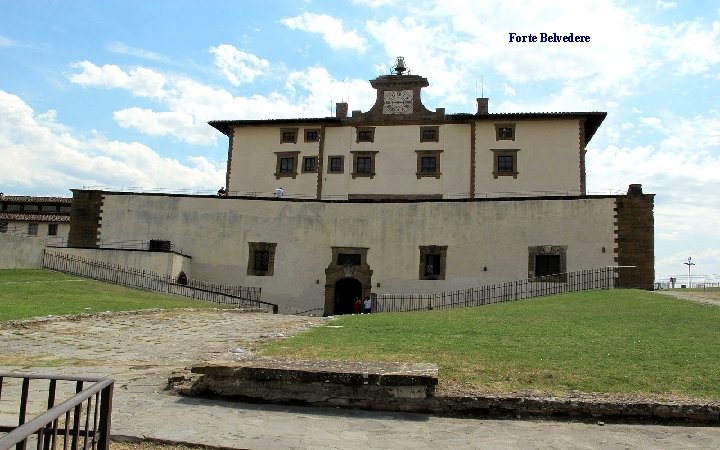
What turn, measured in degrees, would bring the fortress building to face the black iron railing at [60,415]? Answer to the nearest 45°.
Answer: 0° — it already faces it

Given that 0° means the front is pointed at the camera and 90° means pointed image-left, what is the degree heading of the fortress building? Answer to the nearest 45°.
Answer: approximately 0°

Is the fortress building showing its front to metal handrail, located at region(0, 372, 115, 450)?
yes
